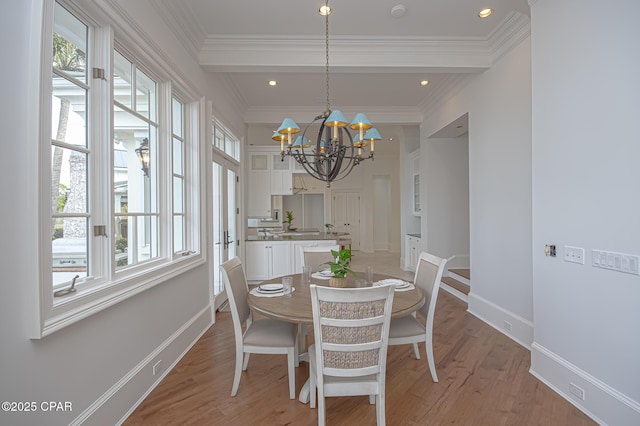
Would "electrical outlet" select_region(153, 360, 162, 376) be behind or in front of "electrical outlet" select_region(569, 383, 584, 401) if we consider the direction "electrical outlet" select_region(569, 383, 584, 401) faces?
in front

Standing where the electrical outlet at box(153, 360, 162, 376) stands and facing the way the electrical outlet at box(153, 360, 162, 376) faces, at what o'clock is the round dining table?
The round dining table is roughly at 12 o'clock from the electrical outlet.

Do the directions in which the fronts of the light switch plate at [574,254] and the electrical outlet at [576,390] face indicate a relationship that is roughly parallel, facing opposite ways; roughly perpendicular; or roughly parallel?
roughly parallel

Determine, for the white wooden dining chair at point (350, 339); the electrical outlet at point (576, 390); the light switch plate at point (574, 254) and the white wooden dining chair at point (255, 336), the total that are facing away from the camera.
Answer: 1

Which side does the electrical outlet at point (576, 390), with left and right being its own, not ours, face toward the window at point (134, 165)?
front

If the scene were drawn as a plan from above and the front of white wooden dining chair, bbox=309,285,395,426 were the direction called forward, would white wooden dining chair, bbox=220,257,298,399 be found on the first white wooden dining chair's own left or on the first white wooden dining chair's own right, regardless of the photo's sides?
on the first white wooden dining chair's own left

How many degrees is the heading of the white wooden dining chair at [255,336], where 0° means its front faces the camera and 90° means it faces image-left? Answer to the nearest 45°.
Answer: approximately 270°

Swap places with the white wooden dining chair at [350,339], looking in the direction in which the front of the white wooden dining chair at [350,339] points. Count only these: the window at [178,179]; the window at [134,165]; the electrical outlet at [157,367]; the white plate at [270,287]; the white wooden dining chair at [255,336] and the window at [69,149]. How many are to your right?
0

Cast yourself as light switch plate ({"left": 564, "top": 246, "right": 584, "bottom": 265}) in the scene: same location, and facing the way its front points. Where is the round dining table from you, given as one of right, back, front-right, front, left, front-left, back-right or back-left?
front

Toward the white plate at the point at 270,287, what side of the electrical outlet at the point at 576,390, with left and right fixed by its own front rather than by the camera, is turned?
front

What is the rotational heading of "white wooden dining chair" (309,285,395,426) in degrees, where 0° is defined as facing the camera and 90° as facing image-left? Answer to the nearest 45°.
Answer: approximately 180°

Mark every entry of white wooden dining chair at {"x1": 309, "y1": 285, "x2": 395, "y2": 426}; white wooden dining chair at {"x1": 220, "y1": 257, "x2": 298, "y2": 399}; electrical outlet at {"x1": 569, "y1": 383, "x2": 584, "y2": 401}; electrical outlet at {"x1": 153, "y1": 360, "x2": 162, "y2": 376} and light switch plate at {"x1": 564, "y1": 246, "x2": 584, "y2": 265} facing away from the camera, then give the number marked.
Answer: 1

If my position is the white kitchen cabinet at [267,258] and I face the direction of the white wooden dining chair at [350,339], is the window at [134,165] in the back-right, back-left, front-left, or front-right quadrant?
front-right

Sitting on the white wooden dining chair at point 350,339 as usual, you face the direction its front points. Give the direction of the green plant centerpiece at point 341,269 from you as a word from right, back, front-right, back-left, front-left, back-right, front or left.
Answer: front

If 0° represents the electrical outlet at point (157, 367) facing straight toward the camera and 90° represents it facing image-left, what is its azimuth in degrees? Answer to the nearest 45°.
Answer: approximately 315°

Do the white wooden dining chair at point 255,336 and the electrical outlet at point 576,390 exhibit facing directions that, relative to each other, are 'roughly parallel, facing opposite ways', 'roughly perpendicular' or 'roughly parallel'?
roughly parallel, facing opposite ways
